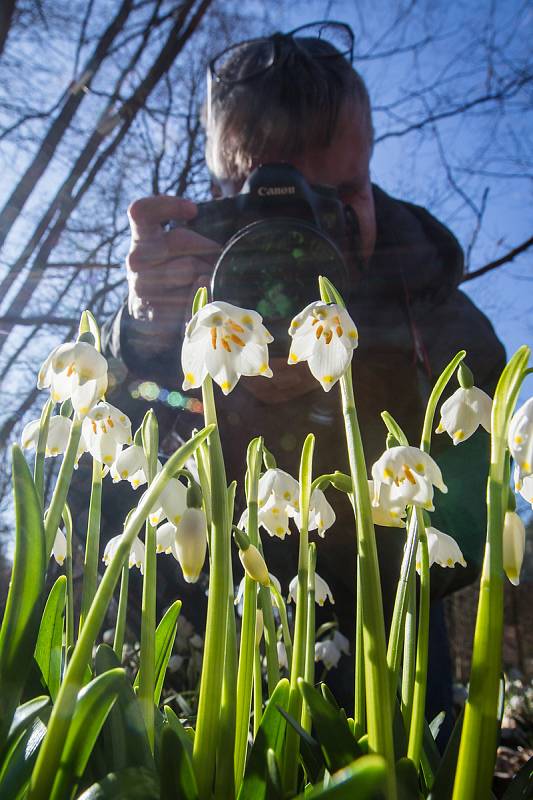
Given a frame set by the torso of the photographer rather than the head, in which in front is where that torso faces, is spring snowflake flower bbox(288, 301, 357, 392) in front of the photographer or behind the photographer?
in front

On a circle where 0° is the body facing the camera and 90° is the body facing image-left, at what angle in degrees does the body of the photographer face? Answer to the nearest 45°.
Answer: approximately 0°

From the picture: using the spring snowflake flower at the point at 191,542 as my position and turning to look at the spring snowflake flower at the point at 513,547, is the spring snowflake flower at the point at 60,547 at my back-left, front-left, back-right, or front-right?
back-left
